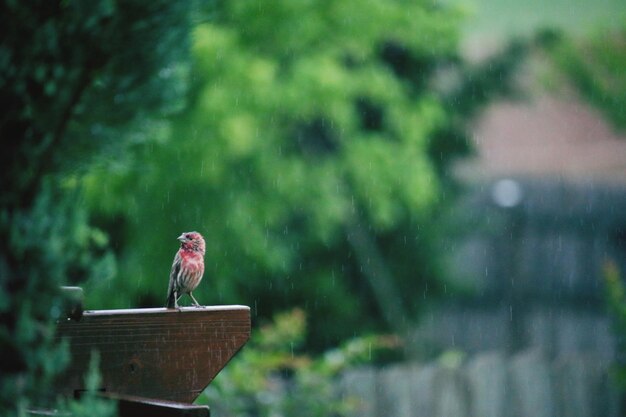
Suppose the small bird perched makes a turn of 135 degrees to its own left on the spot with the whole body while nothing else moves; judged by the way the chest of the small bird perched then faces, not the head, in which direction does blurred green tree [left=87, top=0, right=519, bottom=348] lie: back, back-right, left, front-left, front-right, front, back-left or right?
front

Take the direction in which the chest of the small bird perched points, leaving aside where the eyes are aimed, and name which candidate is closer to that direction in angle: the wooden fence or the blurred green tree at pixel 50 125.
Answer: the blurred green tree

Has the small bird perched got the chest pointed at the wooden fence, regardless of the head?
no

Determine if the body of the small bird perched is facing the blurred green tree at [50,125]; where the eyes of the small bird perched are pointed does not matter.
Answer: no
